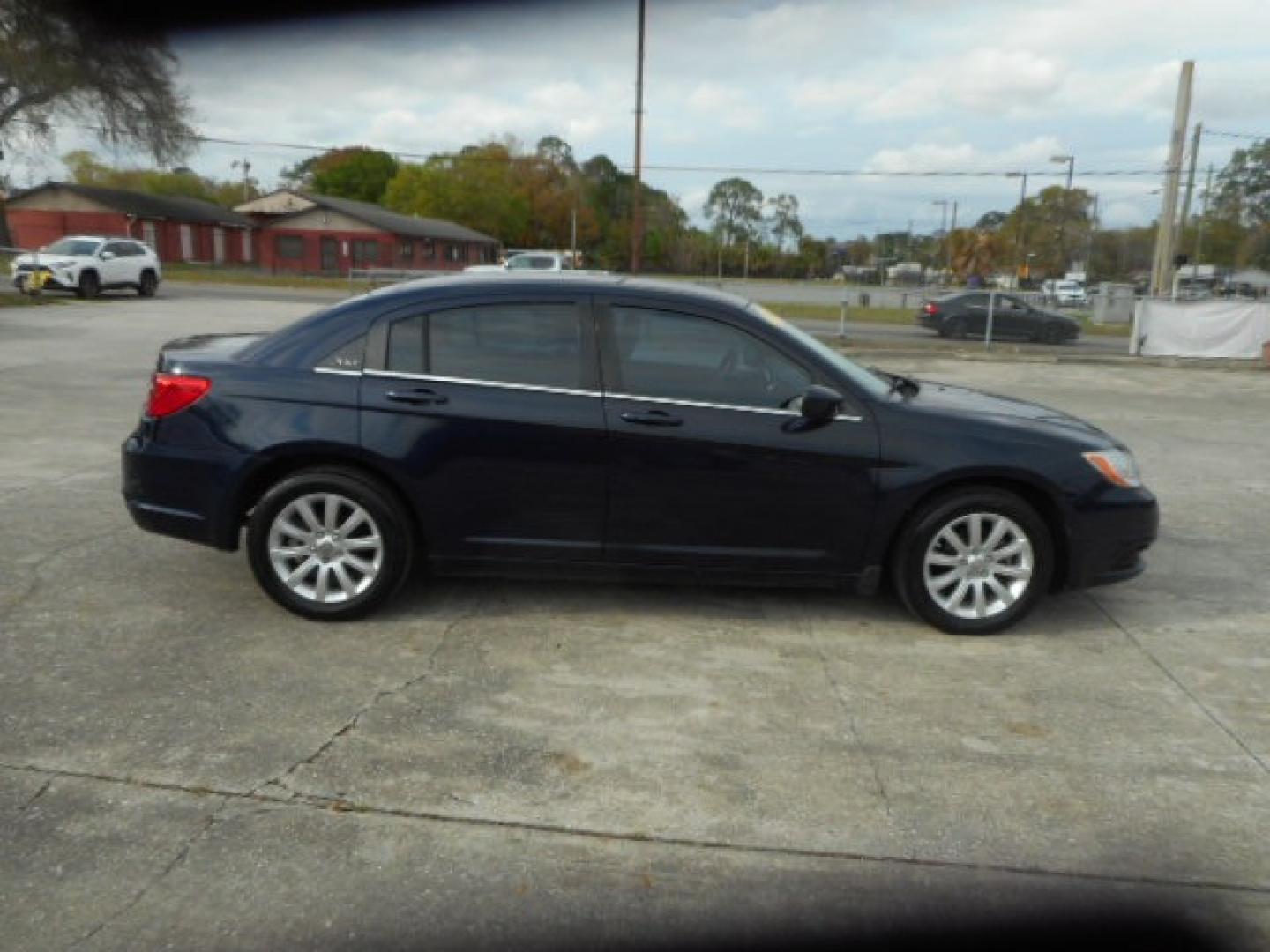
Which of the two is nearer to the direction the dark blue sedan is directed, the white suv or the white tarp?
the white tarp

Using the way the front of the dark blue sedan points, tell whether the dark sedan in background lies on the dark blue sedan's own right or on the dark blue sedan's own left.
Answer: on the dark blue sedan's own left

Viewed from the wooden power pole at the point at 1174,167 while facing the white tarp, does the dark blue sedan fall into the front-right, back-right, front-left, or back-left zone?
front-right

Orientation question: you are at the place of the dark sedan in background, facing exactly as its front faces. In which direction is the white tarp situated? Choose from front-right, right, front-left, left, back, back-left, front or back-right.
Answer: front-right

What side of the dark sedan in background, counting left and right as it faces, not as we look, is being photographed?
right

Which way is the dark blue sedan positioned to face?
to the viewer's right

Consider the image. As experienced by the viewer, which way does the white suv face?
facing the viewer and to the left of the viewer

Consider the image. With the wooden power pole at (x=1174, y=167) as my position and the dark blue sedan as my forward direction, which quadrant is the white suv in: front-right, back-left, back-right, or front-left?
front-right

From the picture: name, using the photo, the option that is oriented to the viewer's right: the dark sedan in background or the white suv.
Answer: the dark sedan in background

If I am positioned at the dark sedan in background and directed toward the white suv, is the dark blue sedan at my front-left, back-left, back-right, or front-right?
front-left

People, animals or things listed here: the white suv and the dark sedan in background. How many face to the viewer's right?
1

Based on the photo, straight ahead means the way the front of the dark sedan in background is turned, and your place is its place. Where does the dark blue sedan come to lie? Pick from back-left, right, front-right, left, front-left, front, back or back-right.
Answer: right

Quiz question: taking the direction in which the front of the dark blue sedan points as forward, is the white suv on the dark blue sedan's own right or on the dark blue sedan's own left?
on the dark blue sedan's own left
